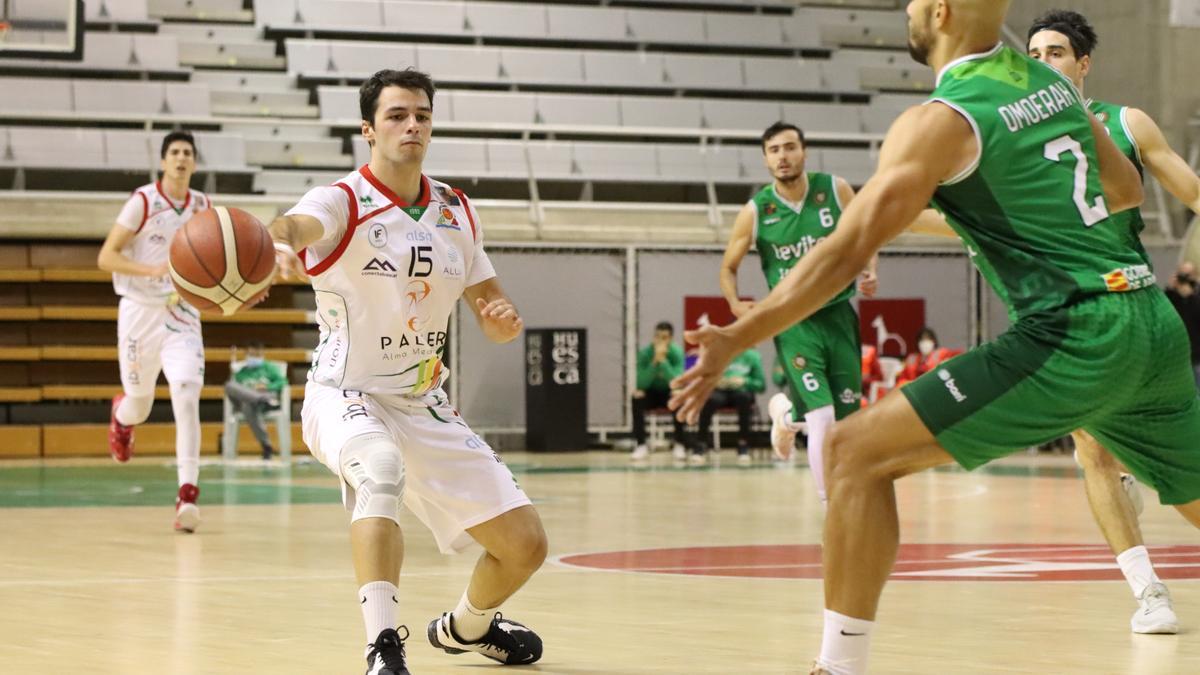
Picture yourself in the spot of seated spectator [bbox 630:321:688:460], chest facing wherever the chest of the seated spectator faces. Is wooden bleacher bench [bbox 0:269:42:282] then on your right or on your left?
on your right

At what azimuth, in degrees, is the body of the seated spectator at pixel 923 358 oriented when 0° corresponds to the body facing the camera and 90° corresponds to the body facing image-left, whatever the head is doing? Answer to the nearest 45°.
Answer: approximately 0°

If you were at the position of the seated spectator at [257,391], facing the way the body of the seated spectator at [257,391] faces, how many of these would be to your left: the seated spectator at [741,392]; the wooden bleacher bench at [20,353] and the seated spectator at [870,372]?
2

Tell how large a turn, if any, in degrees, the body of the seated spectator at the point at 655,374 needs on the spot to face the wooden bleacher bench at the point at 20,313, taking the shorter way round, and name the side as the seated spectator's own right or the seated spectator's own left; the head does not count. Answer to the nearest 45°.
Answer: approximately 90° to the seated spectator's own right
